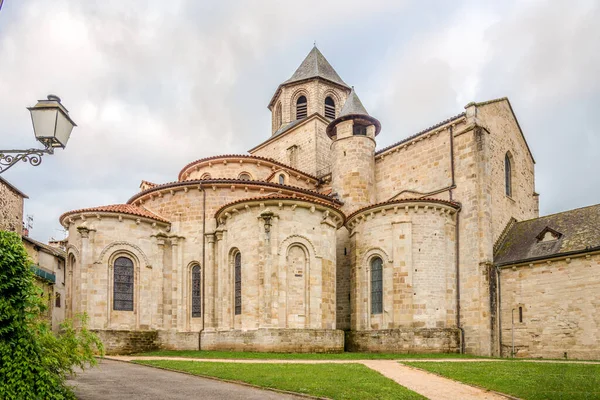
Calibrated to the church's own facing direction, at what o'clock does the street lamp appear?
The street lamp is roughly at 5 o'clock from the church.

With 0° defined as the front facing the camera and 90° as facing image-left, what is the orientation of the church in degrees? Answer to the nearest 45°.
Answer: approximately 225°

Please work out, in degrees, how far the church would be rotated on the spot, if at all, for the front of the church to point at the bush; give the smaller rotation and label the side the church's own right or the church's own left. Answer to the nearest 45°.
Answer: approximately 135° to the church's own right
